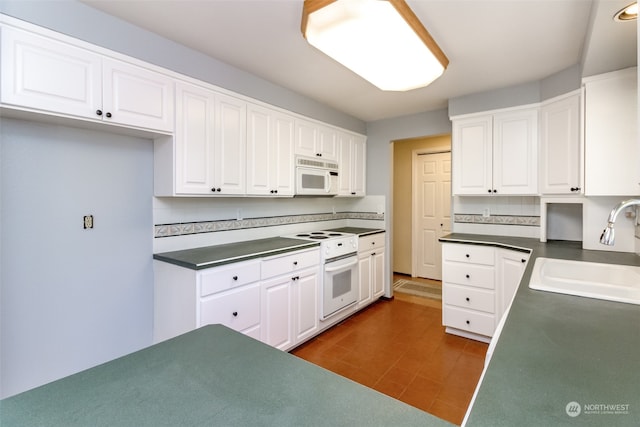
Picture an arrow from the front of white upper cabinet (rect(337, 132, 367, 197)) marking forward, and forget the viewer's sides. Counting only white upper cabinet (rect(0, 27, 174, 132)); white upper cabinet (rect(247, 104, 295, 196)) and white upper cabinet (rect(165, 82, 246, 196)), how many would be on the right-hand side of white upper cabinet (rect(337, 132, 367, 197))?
3

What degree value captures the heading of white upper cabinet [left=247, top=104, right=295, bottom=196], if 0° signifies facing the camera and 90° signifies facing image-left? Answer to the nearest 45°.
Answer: approximately 315°

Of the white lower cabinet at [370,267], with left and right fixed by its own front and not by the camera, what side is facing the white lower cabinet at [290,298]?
right

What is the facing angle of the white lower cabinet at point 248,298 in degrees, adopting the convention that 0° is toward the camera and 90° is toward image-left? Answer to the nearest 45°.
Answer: approximately 315°

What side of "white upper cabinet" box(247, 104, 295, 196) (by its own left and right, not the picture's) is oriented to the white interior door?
left

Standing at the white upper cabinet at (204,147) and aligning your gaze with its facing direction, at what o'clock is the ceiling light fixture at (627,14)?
The ceiling light fixture is roughly at 12 o'clock from the white upper cabinet.

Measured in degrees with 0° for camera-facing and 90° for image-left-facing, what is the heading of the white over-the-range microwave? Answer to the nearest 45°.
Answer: approximately 315°

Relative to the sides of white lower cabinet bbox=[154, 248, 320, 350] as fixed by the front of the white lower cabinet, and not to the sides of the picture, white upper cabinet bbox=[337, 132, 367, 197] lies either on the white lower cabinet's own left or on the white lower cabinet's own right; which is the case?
on the white lower cabinet's own left
